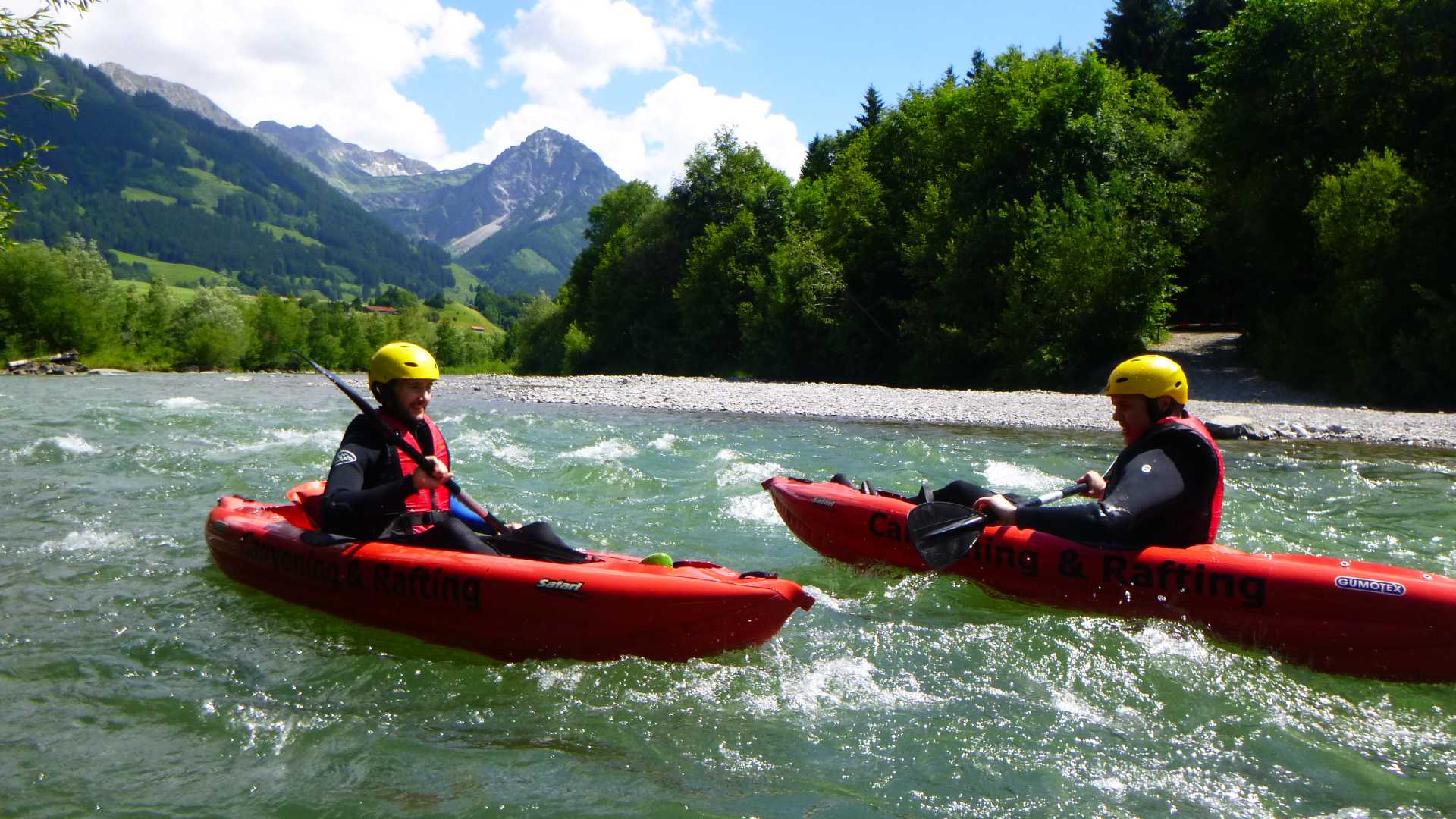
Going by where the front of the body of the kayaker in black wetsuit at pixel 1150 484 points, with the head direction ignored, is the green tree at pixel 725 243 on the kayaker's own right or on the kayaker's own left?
on the kayaker's own right

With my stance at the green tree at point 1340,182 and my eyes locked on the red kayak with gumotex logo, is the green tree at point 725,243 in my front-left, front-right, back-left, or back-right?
back-right

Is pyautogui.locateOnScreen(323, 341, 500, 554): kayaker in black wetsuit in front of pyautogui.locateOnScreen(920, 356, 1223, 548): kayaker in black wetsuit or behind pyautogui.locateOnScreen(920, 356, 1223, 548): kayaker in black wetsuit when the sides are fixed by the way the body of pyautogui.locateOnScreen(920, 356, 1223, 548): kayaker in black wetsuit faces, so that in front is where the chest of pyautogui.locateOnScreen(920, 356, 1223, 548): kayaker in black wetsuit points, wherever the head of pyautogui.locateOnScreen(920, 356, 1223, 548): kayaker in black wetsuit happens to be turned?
in front

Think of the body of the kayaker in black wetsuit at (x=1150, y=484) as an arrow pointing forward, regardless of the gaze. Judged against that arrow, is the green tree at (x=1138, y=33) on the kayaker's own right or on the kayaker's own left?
on the kayaker's own right

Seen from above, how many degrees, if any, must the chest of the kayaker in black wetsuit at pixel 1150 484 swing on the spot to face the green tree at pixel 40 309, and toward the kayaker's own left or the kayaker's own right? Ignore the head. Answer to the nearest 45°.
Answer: approximately 45° to the kayaker's own right

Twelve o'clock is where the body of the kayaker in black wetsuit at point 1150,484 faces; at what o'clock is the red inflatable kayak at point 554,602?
The red inflatable kayak is roughly at 11 o'clock from the kayaker in black wetsuit.

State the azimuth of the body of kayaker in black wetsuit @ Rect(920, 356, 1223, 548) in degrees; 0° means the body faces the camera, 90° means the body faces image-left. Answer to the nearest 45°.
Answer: approximately 90°

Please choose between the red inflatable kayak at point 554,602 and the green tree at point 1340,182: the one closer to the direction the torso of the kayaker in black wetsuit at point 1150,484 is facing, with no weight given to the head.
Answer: the red inflatable kayak
